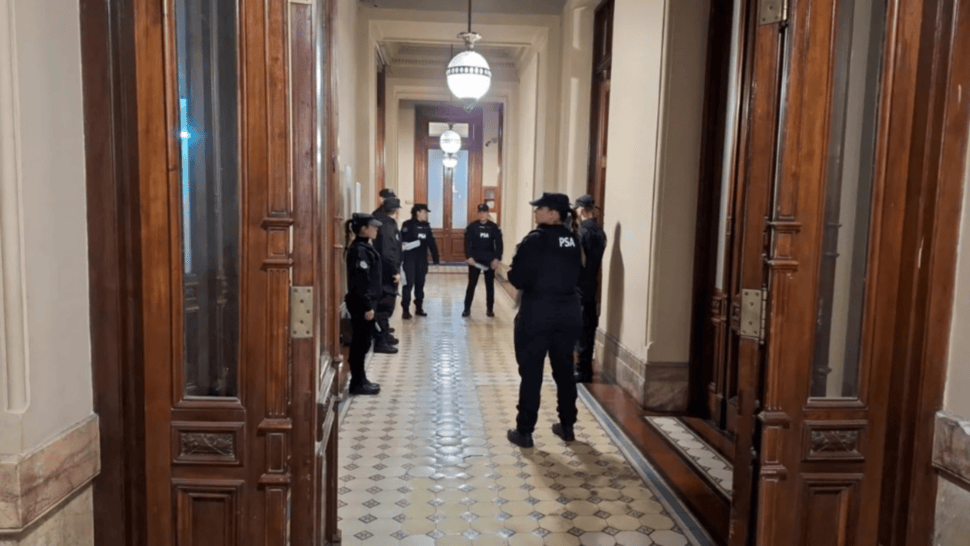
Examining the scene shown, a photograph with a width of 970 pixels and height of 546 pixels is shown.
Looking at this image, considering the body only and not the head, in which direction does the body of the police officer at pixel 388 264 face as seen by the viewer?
to the viewer's right

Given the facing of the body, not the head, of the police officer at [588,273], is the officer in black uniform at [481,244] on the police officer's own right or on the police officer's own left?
on the police officer's own right

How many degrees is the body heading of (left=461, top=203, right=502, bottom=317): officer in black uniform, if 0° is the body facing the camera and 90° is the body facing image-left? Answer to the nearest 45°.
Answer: approximately 0°

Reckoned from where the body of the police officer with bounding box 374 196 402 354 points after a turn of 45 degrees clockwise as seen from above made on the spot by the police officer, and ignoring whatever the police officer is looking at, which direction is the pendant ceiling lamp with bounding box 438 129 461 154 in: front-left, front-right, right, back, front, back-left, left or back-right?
back-left

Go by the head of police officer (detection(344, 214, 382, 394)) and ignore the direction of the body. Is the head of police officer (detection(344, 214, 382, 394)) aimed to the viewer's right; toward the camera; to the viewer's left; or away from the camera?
to the viewer's right

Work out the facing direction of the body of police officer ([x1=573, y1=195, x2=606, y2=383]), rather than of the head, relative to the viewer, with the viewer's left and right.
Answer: facing to the left of the viewer

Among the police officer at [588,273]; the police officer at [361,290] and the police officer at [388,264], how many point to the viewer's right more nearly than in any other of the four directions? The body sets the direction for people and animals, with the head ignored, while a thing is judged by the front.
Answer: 2

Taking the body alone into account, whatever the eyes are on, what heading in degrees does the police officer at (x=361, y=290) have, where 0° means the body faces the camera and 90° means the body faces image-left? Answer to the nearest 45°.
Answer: approximately 270°

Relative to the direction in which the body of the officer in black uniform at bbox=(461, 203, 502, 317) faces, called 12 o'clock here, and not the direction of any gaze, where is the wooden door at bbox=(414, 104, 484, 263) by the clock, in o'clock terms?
The wooden door is roughly at 6 o'clock from the officer in black uniform.
